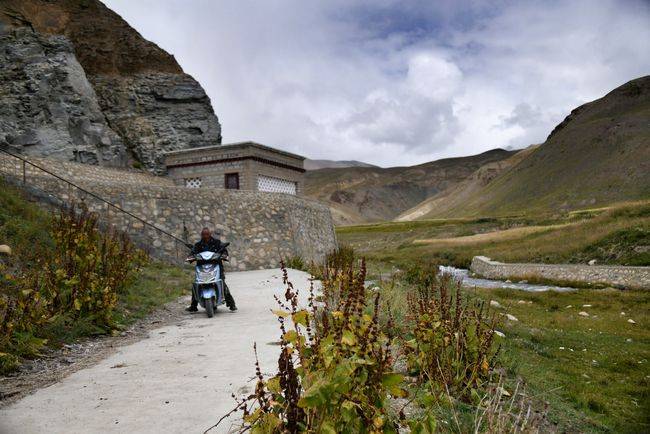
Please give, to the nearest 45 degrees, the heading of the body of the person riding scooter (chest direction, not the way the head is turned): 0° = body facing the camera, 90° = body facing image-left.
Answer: approximately 0°

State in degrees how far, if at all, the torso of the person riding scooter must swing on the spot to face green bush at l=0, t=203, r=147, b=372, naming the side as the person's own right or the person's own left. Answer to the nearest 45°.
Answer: approximately 45° to the person's own right

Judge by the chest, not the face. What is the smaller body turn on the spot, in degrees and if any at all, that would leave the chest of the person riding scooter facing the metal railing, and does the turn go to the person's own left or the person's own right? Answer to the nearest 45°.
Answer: approximately 135° to the person's own right

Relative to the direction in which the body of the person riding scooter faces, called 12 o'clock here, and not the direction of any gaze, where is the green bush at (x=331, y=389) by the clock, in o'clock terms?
The green bush is roughly at 12 o'clock from the person riding scooter.

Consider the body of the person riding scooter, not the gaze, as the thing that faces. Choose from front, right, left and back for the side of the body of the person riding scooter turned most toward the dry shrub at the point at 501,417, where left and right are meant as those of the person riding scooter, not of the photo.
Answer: front

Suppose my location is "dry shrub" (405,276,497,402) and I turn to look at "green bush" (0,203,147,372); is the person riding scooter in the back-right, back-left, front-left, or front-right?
front-right

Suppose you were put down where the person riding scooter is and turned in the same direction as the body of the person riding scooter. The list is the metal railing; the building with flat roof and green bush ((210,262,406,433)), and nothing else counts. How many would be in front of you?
1

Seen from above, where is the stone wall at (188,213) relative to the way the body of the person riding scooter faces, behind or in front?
behind

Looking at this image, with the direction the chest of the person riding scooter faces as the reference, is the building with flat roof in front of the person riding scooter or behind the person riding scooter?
behind

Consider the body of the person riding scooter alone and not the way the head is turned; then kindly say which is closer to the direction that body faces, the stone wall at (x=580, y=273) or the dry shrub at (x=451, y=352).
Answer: the dry shrub

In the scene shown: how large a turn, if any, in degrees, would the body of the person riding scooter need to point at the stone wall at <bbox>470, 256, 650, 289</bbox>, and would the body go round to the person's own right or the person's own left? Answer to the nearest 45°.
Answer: approximately 135° to the person's own left

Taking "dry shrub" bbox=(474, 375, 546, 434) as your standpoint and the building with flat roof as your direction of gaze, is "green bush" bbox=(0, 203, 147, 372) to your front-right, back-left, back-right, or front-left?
front-left

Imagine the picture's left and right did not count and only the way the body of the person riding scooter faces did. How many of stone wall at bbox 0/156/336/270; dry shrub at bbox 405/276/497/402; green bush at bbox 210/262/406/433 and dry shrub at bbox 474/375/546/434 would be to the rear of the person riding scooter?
1

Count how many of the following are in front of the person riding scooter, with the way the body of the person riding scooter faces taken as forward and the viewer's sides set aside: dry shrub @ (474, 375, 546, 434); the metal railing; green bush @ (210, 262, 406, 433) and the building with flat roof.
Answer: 2
